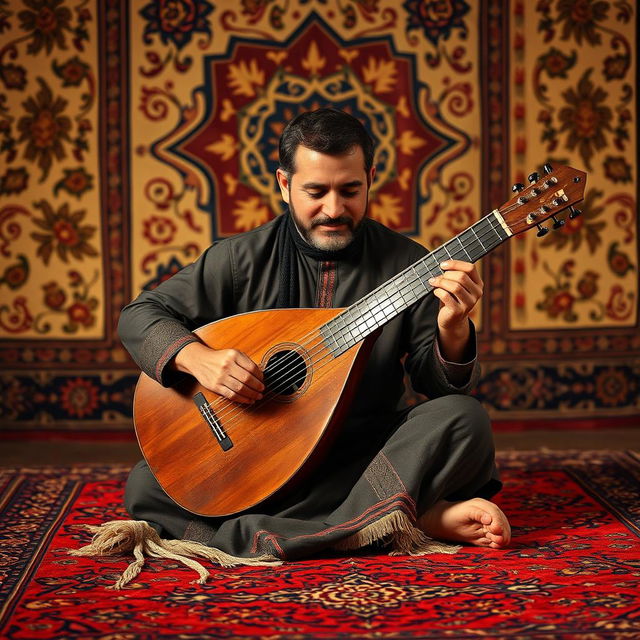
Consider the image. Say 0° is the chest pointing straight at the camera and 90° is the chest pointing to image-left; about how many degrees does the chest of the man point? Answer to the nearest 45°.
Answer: approximately 0°
